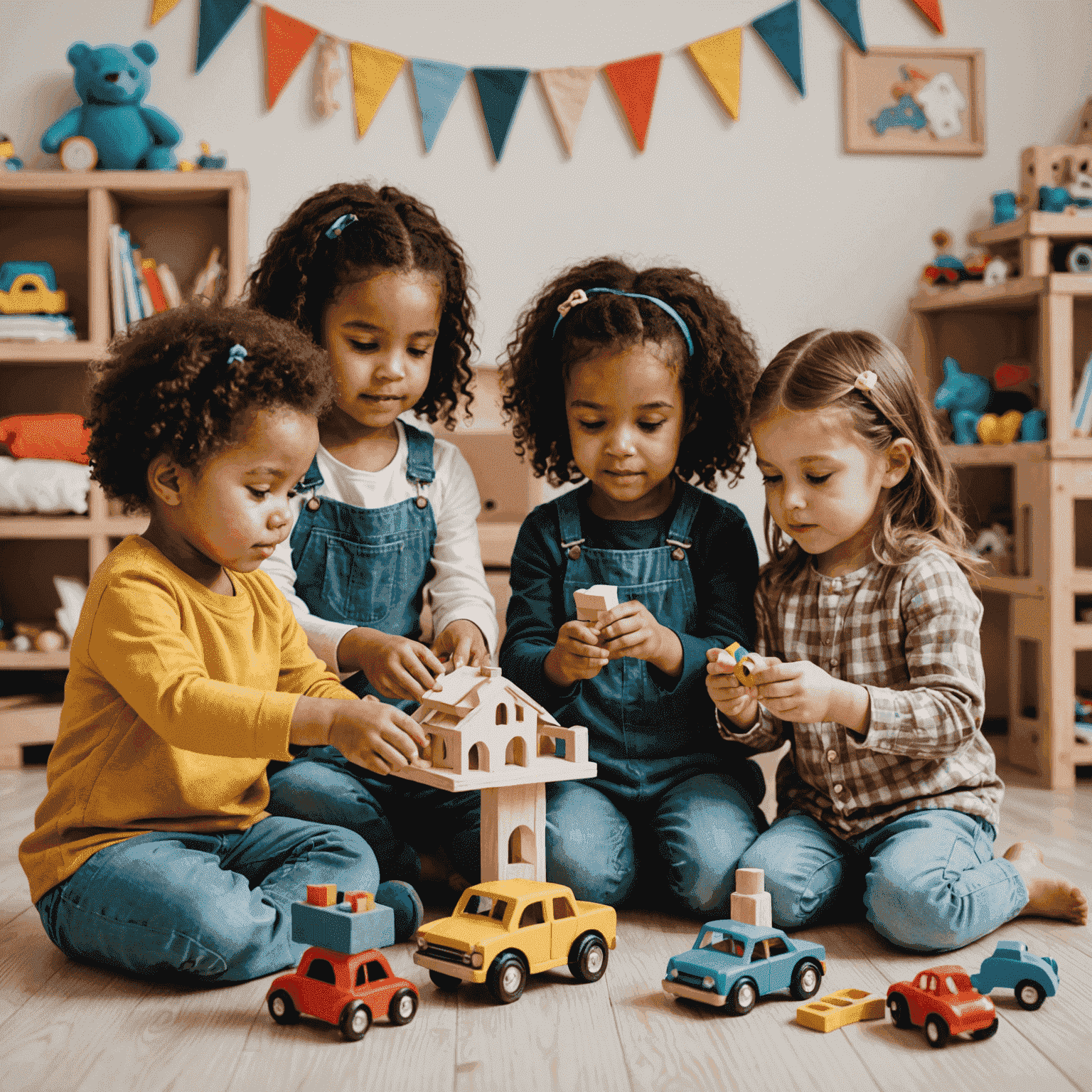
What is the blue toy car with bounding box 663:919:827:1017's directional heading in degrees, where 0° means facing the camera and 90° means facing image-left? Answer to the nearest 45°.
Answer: approximately 45°

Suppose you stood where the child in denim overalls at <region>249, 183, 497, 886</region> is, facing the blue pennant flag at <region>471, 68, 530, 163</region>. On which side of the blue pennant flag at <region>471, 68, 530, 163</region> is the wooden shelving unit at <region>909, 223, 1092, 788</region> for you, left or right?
right

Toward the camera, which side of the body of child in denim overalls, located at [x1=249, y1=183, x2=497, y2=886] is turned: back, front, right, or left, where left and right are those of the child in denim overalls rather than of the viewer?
front

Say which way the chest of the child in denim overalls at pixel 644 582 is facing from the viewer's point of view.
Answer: toward the camera

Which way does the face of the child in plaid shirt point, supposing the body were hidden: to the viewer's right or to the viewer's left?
to the viewer's left

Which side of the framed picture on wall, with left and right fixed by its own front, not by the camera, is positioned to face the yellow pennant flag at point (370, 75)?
right

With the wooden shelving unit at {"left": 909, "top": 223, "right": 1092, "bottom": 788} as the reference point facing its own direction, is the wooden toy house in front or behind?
in front

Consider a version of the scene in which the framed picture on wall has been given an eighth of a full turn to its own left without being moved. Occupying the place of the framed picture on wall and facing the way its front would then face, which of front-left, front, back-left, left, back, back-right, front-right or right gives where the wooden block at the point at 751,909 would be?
front-right

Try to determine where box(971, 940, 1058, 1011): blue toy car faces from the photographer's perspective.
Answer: facing the viewer and to the right of the viewer
